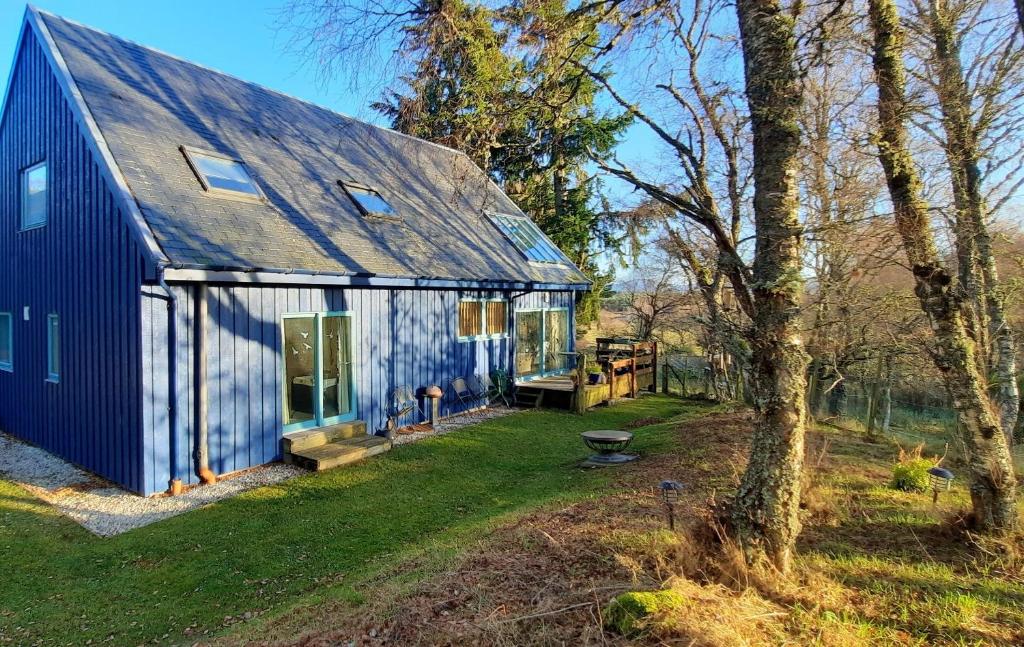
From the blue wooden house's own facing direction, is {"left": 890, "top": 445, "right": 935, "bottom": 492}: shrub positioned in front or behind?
in front

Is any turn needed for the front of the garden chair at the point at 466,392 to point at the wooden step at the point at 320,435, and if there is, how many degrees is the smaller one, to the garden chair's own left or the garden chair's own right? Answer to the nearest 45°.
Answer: approximately 90° to the garden chair's own right

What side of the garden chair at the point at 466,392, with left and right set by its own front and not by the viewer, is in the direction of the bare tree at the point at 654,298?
left

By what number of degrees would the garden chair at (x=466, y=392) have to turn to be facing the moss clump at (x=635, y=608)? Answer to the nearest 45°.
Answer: approximately 45° to its right

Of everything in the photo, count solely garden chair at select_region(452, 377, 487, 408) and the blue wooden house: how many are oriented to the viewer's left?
0

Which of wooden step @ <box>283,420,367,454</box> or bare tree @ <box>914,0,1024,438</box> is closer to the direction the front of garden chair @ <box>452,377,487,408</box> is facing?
the bare tree

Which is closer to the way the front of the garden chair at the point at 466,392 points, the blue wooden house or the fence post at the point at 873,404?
the fence post

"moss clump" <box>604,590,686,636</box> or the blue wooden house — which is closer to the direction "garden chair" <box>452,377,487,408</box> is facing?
the moss clump

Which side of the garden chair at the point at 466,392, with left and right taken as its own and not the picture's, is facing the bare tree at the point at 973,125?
front

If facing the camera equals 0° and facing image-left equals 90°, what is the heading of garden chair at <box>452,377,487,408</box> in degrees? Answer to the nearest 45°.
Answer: approximately 315°

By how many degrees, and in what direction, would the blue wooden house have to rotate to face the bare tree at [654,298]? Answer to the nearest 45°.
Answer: approximately 90° to its left

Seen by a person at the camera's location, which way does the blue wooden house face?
facing the viewer and to the right of the viewer
